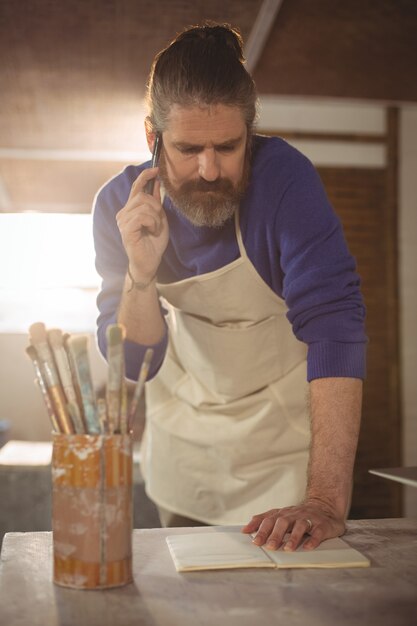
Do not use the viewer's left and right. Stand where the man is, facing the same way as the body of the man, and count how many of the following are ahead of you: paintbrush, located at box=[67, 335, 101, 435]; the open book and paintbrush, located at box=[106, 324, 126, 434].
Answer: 3

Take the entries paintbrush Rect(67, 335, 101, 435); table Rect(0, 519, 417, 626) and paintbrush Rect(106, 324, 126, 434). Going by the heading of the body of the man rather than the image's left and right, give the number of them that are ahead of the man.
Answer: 3

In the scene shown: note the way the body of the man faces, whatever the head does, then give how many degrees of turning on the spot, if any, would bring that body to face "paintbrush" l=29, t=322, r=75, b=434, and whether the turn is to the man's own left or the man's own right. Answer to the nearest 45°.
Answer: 0° — they already face it

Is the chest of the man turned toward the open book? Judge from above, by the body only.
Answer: yes

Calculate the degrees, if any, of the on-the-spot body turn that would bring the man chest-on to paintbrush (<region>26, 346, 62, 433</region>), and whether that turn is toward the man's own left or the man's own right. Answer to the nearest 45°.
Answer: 0° — they already face it

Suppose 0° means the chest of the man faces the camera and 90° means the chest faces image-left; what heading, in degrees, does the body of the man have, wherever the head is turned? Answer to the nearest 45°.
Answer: approximately 0°

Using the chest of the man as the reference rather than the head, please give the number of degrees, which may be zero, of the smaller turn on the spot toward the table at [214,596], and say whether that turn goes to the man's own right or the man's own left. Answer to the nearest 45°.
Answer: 0° — they already face it
